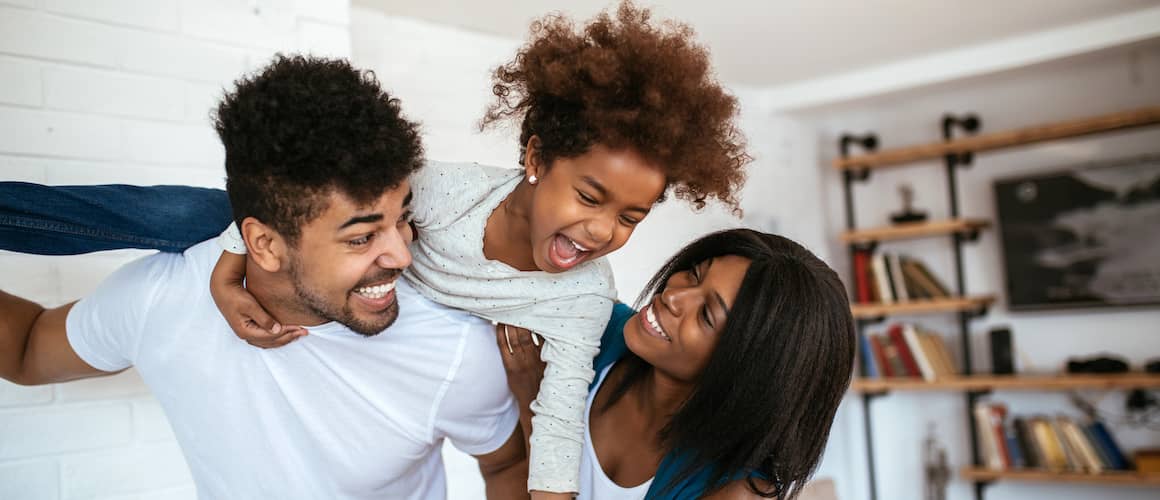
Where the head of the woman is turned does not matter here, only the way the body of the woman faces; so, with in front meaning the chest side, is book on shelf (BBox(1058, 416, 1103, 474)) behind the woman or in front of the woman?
behind

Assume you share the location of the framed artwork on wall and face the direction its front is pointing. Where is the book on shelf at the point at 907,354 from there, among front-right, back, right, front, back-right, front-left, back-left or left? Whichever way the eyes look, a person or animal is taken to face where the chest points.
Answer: front-right

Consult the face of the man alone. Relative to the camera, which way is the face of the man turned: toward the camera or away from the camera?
toward the camera

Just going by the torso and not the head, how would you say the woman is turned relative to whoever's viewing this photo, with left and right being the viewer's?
facing the viewer and to the left of the viewer

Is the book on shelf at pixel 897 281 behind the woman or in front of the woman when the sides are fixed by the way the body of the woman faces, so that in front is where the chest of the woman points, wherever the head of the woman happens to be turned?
behind

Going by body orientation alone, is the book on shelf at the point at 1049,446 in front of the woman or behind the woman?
behind

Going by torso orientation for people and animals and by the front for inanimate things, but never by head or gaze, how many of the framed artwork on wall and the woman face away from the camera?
0

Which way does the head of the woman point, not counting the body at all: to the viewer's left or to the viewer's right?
to the viewer's left

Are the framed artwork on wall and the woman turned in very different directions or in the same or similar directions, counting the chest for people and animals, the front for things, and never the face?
same or similar directions

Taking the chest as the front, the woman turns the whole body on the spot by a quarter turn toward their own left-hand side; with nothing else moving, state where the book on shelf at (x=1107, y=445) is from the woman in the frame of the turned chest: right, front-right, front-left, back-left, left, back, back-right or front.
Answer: left
